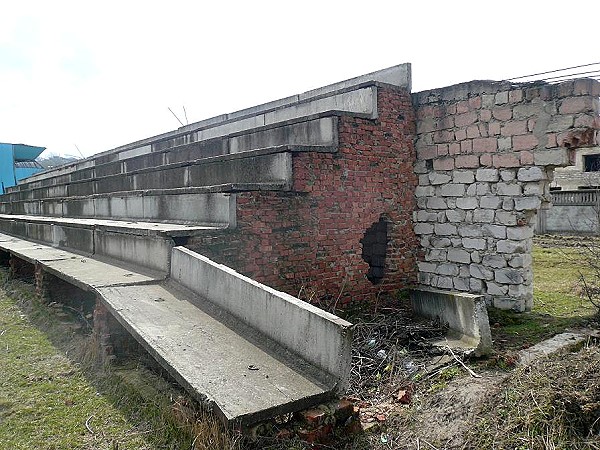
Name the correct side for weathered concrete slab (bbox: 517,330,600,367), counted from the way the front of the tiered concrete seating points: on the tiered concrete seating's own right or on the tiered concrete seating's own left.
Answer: on the tiered concrete seating's own left

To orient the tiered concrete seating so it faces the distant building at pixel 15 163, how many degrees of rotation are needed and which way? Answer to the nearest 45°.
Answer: approximately 90° to its right

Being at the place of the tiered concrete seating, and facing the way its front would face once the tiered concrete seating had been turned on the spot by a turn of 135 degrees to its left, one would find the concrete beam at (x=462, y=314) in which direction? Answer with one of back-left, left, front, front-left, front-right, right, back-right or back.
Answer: front

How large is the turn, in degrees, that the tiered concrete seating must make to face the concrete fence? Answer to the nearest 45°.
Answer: approximately 180°

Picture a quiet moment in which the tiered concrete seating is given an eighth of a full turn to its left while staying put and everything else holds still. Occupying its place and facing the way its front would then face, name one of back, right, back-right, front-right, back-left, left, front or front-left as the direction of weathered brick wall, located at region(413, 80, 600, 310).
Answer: left

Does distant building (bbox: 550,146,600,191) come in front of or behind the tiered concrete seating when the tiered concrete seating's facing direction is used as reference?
behind

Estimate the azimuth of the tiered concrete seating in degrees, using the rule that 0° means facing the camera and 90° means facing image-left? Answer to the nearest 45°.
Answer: approximately 45°
